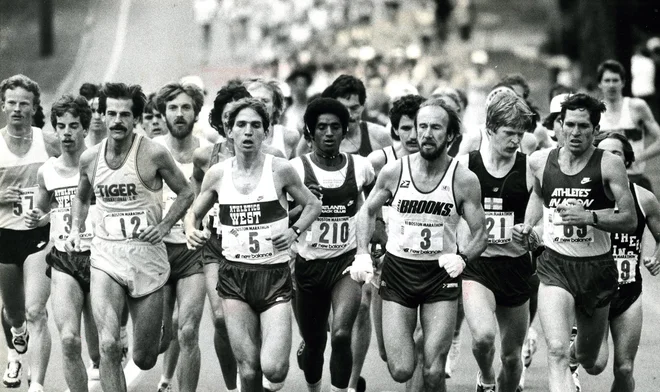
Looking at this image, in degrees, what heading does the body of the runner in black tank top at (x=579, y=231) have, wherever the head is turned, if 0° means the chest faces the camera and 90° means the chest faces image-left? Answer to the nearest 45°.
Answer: approximately 0°
